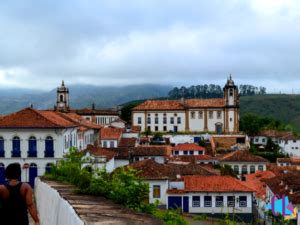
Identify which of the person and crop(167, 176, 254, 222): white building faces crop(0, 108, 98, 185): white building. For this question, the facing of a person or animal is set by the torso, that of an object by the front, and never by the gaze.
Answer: the person

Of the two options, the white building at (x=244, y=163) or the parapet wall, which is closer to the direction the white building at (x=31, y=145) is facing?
the parapet wall

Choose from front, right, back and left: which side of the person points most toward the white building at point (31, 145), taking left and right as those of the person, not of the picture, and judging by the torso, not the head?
front

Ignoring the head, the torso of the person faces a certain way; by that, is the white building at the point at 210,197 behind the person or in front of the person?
in front

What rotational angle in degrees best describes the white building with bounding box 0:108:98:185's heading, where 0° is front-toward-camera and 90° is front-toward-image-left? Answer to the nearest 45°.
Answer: approximately 0°

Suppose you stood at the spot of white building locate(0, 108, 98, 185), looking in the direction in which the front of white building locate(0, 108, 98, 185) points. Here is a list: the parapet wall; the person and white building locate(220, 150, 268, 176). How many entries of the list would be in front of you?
2

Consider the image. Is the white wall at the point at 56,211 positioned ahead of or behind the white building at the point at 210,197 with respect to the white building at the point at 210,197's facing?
ahead

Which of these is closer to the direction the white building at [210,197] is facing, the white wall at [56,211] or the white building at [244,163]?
the white wall

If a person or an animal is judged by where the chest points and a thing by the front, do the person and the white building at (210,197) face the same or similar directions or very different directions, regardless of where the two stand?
very different directions

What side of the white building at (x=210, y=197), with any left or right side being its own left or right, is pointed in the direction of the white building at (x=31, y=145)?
right

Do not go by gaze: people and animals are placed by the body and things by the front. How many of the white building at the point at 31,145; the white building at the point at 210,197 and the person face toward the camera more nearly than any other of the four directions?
2

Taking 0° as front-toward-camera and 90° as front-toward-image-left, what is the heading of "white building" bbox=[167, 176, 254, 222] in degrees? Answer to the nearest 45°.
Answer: approximately 0°

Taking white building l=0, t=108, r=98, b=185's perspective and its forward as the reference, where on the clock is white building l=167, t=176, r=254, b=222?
white building l=167, t=176, r=254, b=222 is roughly at 10 o'clock from white building l=0, t=108, r=98, b=185.

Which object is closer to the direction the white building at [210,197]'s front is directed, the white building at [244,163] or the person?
the person

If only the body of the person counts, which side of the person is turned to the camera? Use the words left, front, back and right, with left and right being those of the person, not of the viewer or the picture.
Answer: back

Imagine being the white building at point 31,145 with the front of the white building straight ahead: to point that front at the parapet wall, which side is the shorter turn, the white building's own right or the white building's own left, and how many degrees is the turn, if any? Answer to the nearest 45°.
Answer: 0° — it already faces it
